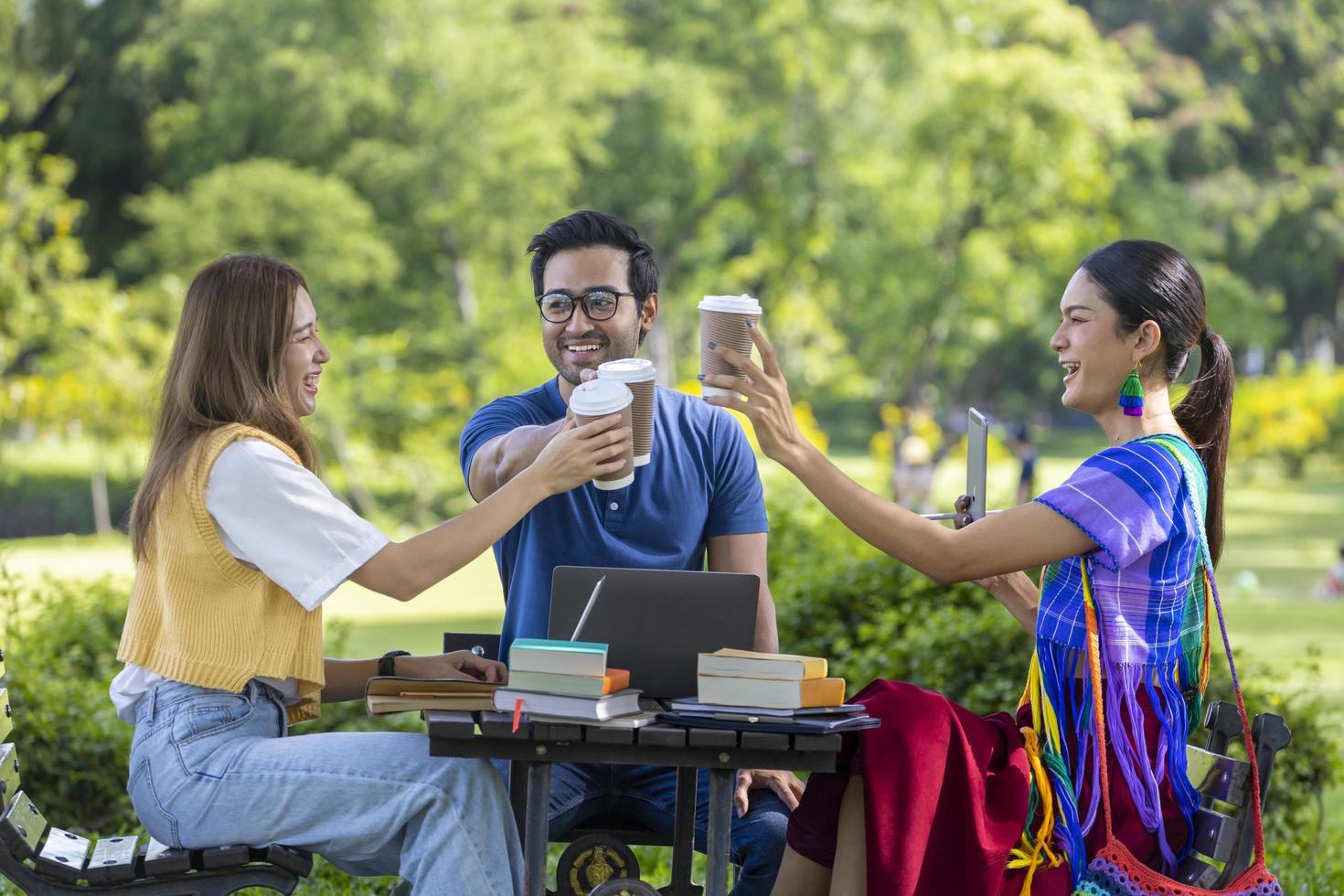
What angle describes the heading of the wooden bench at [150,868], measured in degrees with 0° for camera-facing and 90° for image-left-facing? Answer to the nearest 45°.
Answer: approximately 270°

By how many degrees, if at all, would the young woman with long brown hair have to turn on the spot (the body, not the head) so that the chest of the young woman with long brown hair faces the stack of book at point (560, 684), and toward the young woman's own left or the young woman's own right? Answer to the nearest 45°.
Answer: approximately 45° to the young woman's own right

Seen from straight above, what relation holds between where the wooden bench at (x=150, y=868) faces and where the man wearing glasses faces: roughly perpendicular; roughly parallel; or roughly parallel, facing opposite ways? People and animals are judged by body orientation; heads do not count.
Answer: roughly perpendicular

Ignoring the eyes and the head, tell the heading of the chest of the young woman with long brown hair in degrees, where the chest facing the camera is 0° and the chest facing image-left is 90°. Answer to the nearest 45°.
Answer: approximately 270°

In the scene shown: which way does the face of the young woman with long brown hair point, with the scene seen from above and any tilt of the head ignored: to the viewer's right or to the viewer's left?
to the viewer's right

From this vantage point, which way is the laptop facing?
away from the camera

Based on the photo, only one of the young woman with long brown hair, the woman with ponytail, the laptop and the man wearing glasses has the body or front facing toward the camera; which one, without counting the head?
the man wearing glasses

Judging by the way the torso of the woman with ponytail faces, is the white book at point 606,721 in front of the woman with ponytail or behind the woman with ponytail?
in front

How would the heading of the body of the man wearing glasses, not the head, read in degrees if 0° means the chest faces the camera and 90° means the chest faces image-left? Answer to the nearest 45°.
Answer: approximately 0°

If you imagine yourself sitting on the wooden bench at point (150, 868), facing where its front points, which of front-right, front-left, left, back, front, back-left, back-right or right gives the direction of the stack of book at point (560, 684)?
front-right

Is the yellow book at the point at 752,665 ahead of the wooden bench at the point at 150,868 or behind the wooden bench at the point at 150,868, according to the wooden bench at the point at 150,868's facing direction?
ahead

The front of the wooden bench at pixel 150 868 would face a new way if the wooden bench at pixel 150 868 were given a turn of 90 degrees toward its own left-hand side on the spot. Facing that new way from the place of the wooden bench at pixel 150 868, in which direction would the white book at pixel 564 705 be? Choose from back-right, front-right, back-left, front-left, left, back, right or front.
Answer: back-right

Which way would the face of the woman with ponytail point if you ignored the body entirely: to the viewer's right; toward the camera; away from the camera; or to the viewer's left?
to the viewer's left

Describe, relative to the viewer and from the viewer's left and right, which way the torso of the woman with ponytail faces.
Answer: facing to the left of the viewer

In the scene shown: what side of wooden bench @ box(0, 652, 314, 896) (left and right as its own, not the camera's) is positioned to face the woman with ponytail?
front

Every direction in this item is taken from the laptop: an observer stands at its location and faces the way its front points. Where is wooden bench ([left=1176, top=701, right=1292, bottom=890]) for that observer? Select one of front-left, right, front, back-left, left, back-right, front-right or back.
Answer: right
